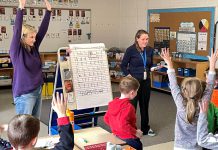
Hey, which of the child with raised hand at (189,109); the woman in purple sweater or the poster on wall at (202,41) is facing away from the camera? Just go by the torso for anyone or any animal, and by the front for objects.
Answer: the child with raised hand

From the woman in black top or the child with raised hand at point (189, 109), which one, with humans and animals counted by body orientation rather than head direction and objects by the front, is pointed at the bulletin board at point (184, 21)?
the child with raised hand

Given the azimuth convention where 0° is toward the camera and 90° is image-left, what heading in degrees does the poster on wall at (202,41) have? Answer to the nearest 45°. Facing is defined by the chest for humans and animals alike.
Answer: approximately 0°

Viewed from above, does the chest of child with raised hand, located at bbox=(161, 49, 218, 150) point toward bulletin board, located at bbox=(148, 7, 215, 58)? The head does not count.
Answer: yes

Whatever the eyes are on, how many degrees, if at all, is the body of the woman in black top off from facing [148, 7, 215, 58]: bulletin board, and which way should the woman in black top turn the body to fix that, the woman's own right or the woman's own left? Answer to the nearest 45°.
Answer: approximately 135° to the woman's own left

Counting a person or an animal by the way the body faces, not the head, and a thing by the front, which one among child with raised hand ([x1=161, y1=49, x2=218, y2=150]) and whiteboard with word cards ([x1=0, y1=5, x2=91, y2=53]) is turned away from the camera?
the child with raised hand

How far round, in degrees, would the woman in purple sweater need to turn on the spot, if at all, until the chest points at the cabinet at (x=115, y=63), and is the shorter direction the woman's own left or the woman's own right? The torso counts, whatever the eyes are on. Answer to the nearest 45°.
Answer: approximately 90° to the woman's own left

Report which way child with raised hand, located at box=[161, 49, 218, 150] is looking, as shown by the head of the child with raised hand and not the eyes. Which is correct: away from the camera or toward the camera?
away from the camera
